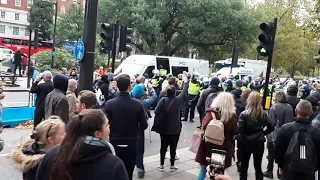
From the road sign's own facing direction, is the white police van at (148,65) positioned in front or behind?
behind

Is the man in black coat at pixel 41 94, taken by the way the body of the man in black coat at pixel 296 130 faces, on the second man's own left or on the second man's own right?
on the second man's own left

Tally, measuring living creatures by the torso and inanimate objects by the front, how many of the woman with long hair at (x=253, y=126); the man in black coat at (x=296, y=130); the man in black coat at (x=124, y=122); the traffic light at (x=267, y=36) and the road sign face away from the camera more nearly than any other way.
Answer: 3

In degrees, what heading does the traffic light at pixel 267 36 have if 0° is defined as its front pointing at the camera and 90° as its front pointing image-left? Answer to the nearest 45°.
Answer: approximately 45°

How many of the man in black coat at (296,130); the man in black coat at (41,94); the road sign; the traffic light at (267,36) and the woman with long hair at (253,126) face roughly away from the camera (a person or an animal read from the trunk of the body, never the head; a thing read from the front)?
2

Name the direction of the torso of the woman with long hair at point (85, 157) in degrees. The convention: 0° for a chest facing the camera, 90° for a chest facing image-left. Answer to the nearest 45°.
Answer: approximately 225°

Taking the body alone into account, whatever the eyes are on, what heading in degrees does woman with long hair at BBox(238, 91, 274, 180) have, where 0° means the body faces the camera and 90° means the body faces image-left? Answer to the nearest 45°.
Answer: approximately 180°

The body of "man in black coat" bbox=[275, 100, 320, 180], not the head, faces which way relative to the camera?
away from the camera

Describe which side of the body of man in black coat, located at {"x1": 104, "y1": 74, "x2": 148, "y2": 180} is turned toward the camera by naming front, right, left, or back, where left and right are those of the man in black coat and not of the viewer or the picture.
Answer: back

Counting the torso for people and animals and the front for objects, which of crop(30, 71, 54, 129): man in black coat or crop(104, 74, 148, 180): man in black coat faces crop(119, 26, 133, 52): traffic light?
crop(104, 74, 148, 180): man in black coat

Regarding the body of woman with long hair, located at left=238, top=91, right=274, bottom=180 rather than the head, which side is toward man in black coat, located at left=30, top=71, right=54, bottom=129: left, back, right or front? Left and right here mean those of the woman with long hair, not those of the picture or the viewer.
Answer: left

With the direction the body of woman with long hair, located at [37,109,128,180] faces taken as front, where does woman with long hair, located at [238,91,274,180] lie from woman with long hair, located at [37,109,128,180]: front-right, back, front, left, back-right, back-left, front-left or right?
front

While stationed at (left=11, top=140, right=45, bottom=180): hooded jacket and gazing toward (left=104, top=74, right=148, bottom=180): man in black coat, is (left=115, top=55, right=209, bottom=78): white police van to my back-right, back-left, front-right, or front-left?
front-left

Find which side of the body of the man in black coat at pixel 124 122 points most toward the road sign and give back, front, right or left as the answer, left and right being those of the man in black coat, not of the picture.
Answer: front

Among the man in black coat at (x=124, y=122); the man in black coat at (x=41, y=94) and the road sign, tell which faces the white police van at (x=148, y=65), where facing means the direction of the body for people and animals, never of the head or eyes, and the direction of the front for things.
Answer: the man in black coat at (x=124, y=122)

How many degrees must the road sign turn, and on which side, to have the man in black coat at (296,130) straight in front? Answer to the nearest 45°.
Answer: approximately 90° to its left

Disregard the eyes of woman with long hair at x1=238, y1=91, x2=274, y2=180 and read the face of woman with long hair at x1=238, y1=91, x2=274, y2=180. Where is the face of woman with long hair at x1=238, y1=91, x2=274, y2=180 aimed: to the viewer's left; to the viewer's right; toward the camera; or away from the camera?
away from the camera

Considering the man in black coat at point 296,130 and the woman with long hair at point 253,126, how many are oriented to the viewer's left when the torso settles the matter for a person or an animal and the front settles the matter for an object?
0

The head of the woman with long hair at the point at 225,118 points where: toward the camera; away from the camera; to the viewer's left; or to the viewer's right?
away from the camera

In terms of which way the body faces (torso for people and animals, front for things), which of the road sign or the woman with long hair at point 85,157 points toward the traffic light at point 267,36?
the woman with long hair

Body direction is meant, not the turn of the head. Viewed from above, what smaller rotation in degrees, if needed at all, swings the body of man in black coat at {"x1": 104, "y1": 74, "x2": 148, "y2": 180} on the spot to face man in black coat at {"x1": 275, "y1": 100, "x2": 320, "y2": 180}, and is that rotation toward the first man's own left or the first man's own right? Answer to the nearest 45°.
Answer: approximately 90° to the first man's own right
